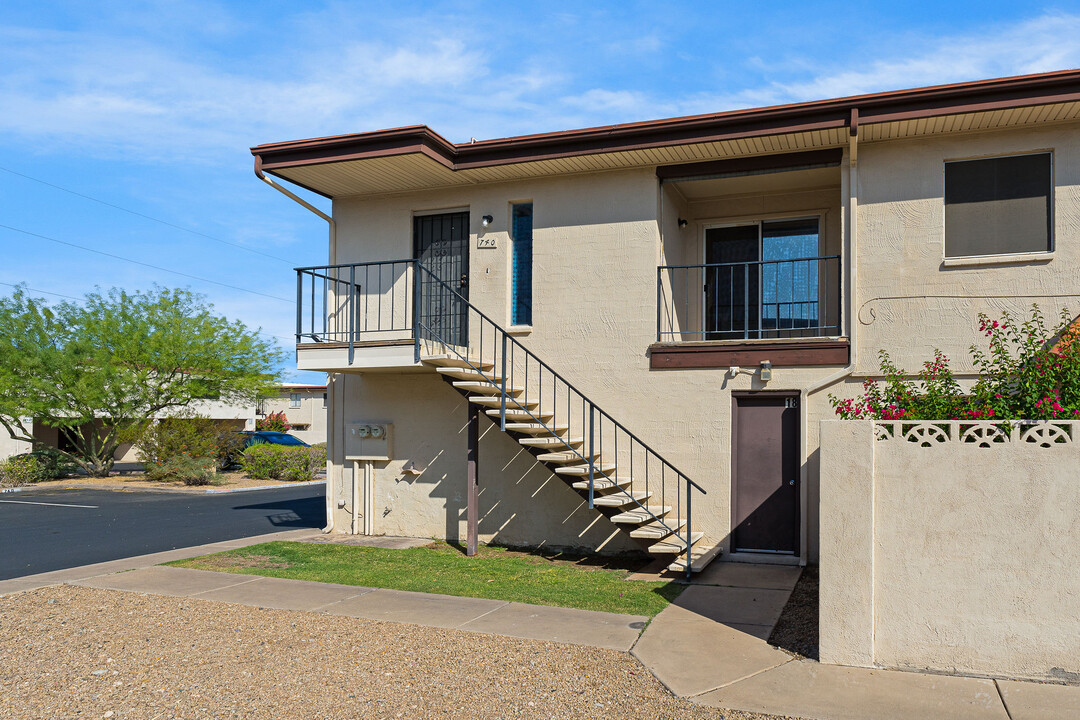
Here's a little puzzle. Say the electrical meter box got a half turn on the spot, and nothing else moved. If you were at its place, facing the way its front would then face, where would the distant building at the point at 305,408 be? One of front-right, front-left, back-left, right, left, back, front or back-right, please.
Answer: front

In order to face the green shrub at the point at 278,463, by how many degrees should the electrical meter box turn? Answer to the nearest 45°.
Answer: approximately 180°

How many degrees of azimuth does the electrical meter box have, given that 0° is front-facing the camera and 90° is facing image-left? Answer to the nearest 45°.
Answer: approximately 0°

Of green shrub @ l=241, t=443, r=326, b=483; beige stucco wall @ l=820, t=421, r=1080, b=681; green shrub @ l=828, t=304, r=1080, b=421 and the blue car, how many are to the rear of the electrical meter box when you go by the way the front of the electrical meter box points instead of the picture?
2

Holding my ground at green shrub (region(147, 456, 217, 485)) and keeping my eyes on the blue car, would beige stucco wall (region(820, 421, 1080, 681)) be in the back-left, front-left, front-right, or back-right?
back-right

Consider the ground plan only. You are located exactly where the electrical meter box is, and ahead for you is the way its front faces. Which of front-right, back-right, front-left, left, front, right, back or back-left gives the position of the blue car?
back
